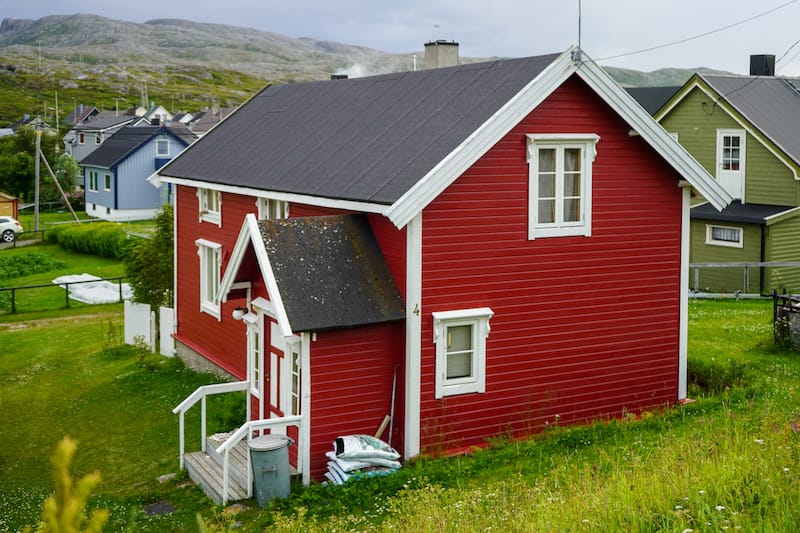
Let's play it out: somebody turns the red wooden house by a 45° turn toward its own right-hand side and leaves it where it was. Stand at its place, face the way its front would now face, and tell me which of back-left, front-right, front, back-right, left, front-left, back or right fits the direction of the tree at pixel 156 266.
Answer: front-right

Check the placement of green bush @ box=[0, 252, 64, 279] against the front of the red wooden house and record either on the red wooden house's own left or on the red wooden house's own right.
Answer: on the red wooden house's own right

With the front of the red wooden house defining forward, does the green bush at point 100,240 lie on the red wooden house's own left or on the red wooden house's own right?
on the red wooden house's own right

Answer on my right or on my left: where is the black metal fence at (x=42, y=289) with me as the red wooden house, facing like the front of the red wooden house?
on my right

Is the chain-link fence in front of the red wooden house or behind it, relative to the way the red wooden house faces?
behind

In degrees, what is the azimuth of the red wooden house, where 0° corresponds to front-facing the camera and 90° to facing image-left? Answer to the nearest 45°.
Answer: approximately 45°

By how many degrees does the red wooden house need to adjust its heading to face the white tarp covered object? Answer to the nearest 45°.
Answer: approximately 90° to its right
